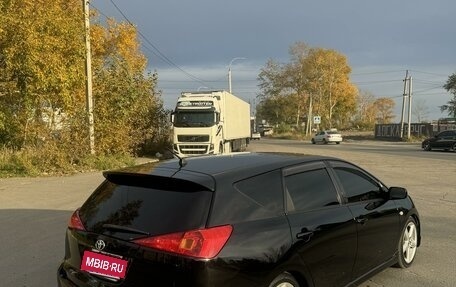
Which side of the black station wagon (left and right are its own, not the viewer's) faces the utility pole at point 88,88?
left

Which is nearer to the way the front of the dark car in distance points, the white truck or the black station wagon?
the white truck

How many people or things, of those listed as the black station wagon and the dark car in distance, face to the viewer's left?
1

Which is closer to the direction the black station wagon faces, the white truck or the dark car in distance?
the dark car in distance

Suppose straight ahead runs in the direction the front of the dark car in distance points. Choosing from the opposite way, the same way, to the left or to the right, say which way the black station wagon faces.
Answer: to the right

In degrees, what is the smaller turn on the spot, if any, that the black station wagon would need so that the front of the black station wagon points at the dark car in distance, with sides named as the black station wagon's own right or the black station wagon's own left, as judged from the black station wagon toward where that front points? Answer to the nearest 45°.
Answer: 0° — it already faces it

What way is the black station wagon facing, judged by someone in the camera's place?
facing away from the viewer and to the right of the viewer

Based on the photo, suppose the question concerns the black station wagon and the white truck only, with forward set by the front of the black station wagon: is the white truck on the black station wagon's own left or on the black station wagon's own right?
on the black station wagon's own left

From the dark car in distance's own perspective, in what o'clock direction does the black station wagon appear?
The black station wagon is roughly at 9 o'clock from the dark car in distance.

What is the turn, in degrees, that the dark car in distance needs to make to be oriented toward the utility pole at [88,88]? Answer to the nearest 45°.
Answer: approximately 45° to its left

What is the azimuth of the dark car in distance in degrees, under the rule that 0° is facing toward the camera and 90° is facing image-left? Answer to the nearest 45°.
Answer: approximately 90°

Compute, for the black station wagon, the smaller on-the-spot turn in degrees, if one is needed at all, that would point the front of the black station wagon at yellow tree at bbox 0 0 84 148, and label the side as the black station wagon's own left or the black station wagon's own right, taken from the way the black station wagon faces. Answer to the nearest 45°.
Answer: approximately 90° to the black station wagon's own left

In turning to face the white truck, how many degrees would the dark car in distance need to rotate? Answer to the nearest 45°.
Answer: approximately 45° to its left

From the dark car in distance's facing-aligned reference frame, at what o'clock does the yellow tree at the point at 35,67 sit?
The yellow tree is roughly at 10 o'clock from the dark car in distance.
